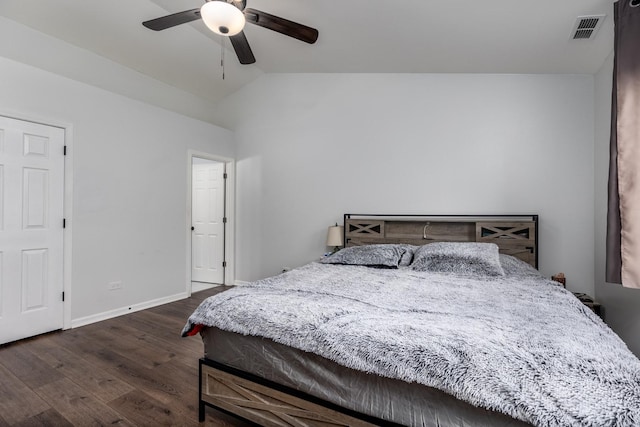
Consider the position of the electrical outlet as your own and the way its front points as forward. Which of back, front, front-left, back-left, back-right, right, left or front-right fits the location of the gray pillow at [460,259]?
front

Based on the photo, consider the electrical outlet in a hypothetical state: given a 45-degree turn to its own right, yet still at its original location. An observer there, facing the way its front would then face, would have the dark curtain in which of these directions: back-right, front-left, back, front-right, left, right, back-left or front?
front-left

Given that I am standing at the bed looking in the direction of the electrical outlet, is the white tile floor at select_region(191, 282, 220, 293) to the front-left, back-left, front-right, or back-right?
front-right

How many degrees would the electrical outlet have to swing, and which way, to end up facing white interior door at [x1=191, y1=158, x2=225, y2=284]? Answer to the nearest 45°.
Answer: approximately 90° to its left

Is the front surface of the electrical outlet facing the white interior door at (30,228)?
no

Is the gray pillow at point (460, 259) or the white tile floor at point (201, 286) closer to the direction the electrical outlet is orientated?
the gray pillow

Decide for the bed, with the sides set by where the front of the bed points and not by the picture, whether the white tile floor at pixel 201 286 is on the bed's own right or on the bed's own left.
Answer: on the bed's own right

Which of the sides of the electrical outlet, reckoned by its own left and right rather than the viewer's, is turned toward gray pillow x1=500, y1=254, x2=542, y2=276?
front

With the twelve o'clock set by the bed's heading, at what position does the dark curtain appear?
The dark curtain is roughly at 8 o'clock from the bed.

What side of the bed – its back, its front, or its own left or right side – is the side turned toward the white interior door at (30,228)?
right

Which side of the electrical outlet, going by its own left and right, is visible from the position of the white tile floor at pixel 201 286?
left

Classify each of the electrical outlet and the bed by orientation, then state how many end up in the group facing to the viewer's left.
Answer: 0

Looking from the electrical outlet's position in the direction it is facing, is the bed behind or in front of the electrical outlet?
in front

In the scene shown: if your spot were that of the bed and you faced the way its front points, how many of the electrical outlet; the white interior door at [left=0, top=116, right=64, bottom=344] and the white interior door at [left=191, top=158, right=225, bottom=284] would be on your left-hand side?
0

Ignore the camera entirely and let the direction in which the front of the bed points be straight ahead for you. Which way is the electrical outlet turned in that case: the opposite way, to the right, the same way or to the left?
to the left

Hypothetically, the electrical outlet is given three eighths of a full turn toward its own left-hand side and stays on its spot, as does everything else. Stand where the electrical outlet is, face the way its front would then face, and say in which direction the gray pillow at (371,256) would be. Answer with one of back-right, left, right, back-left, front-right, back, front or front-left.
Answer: back-right

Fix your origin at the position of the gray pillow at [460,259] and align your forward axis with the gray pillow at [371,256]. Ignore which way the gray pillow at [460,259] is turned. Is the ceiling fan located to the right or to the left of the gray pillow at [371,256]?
left

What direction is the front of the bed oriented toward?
toward the camera

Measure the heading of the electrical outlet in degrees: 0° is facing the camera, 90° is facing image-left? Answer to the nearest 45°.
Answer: approximately 315°

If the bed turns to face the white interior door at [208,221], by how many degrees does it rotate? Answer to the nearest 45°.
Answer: approximately 135° to its right
